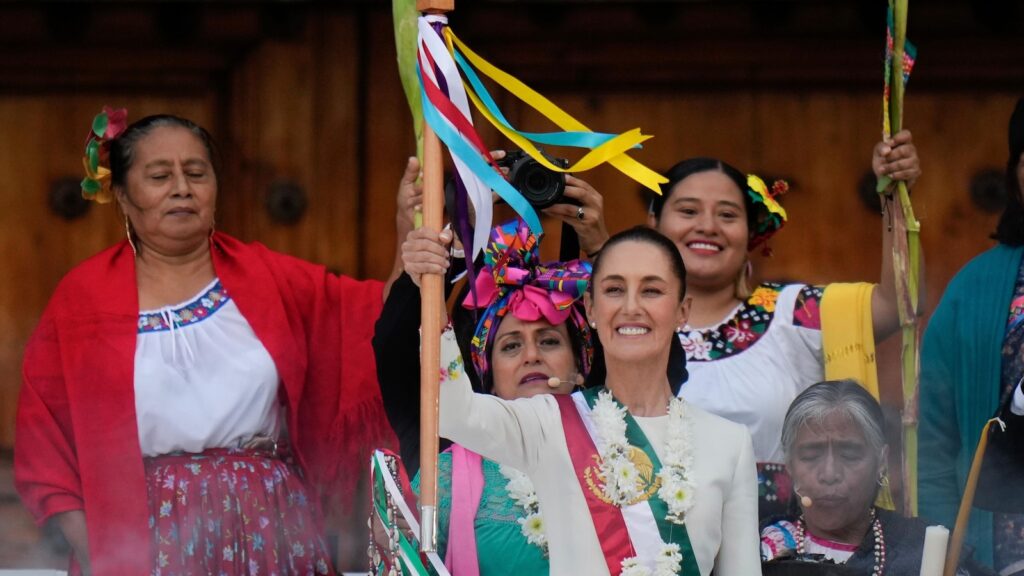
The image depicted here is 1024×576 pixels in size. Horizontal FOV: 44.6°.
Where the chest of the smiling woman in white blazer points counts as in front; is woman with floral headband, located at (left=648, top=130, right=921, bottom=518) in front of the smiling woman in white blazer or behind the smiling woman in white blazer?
behind

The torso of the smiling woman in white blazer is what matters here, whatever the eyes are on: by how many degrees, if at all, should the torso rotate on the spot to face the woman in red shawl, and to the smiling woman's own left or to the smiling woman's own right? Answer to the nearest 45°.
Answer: approximately 135° to the smiling woman's own right

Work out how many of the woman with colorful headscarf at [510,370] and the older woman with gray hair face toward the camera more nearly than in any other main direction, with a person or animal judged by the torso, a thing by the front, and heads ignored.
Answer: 2

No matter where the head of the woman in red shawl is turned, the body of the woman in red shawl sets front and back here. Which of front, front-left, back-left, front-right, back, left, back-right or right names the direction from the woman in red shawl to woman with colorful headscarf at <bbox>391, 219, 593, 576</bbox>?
front-left

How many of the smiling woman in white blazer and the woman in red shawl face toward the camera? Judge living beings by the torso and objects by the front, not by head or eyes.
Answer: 2

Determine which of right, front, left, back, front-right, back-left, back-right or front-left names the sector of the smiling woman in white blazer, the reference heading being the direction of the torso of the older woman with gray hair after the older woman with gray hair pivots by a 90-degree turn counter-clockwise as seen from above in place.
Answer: back-right

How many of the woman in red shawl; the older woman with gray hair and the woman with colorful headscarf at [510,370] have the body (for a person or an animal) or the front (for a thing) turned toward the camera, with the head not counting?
3
